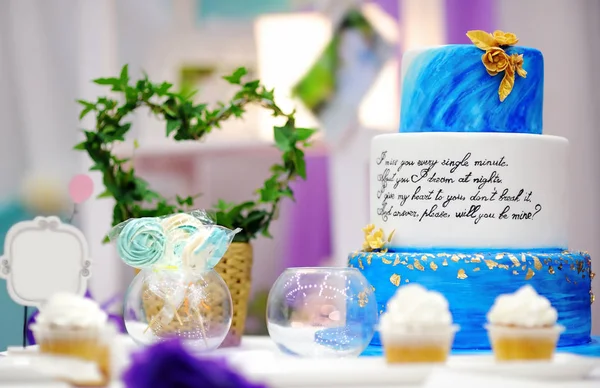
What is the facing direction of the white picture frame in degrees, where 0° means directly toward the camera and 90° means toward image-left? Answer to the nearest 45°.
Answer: approximately 0°

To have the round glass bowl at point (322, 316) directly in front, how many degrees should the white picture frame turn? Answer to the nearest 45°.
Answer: approximately 45° to its left

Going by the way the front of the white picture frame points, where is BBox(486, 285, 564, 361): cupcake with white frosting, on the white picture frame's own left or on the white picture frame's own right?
on the white picture frame's own left
